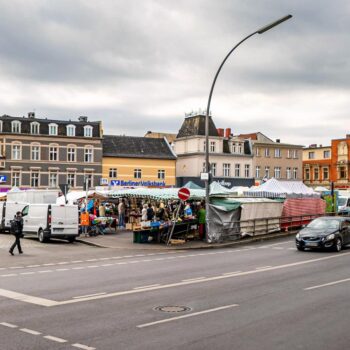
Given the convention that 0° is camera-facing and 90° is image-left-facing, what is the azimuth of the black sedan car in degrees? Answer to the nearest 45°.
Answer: approximately 45°

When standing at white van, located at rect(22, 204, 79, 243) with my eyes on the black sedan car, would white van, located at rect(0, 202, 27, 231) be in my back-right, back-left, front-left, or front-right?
back-left

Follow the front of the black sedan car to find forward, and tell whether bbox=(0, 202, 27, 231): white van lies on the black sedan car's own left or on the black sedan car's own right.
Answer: on the black sedan car's own right

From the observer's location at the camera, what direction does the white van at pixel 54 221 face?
facing away from the viewer and to the left of the viewer

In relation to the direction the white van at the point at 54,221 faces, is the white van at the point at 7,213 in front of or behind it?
in front

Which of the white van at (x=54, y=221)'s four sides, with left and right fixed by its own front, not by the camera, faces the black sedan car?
back

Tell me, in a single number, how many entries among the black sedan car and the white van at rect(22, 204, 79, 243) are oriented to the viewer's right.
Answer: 0

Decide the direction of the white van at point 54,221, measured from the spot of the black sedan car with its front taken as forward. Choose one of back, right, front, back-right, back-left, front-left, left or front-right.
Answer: front-right
